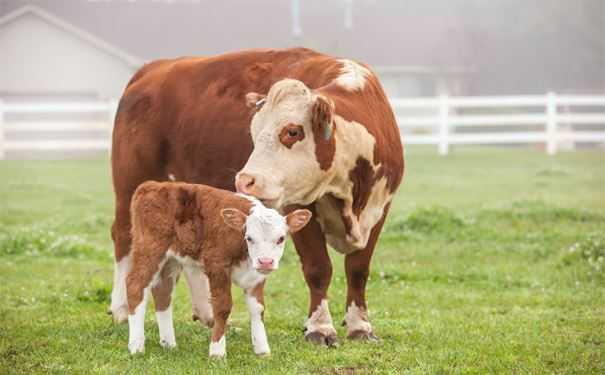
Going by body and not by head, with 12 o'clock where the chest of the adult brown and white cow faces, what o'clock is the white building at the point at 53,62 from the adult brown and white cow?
The white building is roughly at 7 o'clock from the adult brown and white cow.

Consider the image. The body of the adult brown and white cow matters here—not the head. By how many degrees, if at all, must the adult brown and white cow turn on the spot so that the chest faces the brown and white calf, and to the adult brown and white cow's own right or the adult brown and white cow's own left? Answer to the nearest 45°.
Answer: approximately 90° to the adult brown and white cow's own right

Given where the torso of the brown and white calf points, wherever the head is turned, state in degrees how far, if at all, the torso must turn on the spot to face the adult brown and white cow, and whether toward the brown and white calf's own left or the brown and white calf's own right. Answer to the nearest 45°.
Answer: approximately 90° to the brown and white calf's own left

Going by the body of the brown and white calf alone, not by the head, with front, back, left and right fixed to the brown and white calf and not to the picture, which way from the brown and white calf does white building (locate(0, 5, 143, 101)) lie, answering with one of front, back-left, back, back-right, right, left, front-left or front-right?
back-left

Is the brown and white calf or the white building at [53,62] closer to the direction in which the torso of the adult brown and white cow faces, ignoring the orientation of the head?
the brown and white calf
